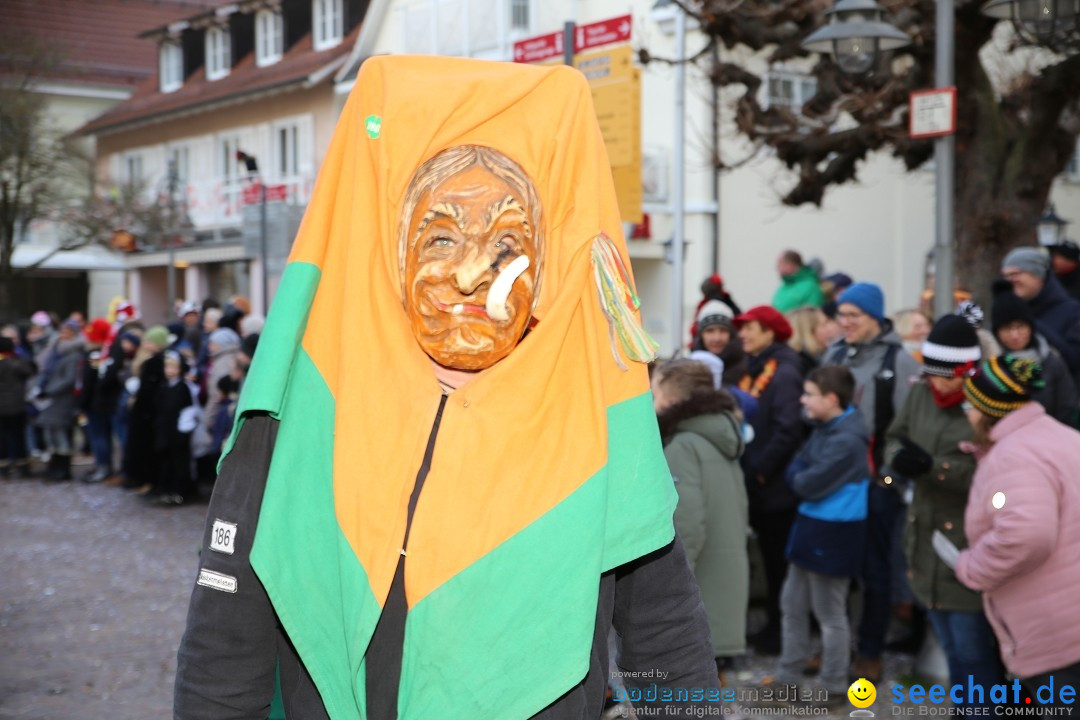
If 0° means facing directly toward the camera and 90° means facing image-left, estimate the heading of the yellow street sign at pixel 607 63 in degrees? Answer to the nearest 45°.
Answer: approximately 0°

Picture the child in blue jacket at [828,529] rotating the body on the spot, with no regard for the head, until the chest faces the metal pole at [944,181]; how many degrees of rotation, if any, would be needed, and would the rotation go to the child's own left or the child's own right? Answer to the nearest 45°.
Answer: approximately 90° to the child's own right

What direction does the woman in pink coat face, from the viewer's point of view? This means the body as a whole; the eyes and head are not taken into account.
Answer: to the viewer's left

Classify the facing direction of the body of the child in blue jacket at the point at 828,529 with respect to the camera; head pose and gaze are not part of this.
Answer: to the viewer's left

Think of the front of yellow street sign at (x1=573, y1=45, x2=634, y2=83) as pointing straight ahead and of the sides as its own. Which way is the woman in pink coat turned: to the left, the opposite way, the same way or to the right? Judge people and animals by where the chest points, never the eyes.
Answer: to the right

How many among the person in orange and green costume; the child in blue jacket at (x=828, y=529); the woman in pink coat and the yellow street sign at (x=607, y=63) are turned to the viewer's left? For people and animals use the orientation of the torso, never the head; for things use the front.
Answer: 2
